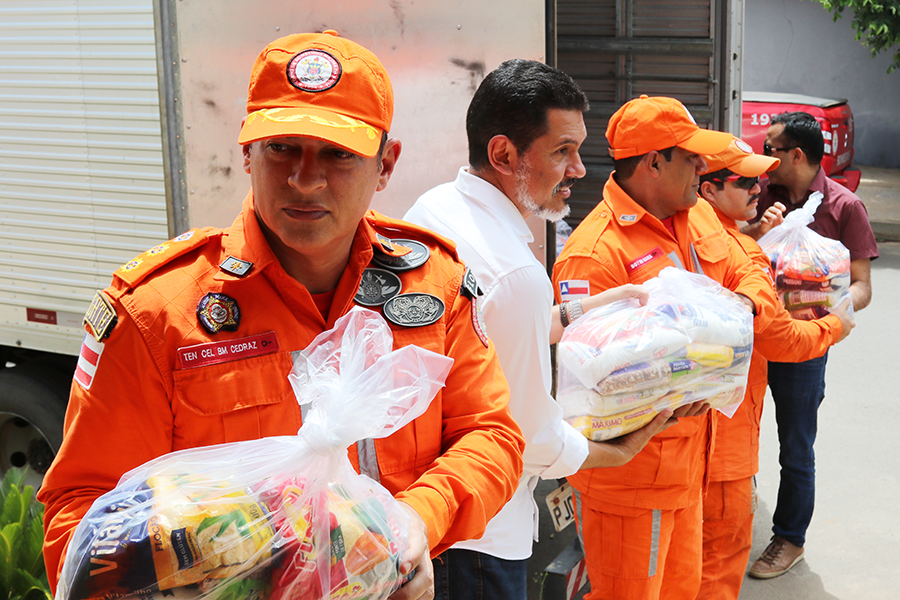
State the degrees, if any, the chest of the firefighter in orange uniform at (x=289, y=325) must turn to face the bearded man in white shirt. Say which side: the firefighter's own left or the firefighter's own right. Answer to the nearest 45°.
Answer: approximately 135° to the firefighter's own left

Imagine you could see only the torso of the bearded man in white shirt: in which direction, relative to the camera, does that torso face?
to the viewer's right

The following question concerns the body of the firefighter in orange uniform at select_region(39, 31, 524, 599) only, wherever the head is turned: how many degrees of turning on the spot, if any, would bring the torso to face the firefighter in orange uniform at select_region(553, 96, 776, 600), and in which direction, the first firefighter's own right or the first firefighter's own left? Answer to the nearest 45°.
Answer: approximately 135° to the first firefighter's own left

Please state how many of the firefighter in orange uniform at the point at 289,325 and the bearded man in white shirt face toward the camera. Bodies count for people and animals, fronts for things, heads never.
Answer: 1

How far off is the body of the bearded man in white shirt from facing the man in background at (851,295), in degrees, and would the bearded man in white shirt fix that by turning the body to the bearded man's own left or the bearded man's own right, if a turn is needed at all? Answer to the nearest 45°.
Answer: approximately 45° to the bearded man's own left

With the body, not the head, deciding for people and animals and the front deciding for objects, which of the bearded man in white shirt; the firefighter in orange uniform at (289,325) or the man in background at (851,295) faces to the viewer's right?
the bearded man in white shirt

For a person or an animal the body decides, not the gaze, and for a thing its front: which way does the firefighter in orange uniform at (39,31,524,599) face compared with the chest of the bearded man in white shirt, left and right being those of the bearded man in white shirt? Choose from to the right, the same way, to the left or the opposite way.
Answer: to the right

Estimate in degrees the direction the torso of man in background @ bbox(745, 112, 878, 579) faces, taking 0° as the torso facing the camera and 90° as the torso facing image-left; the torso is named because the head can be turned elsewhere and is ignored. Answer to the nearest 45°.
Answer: approximately 45°
